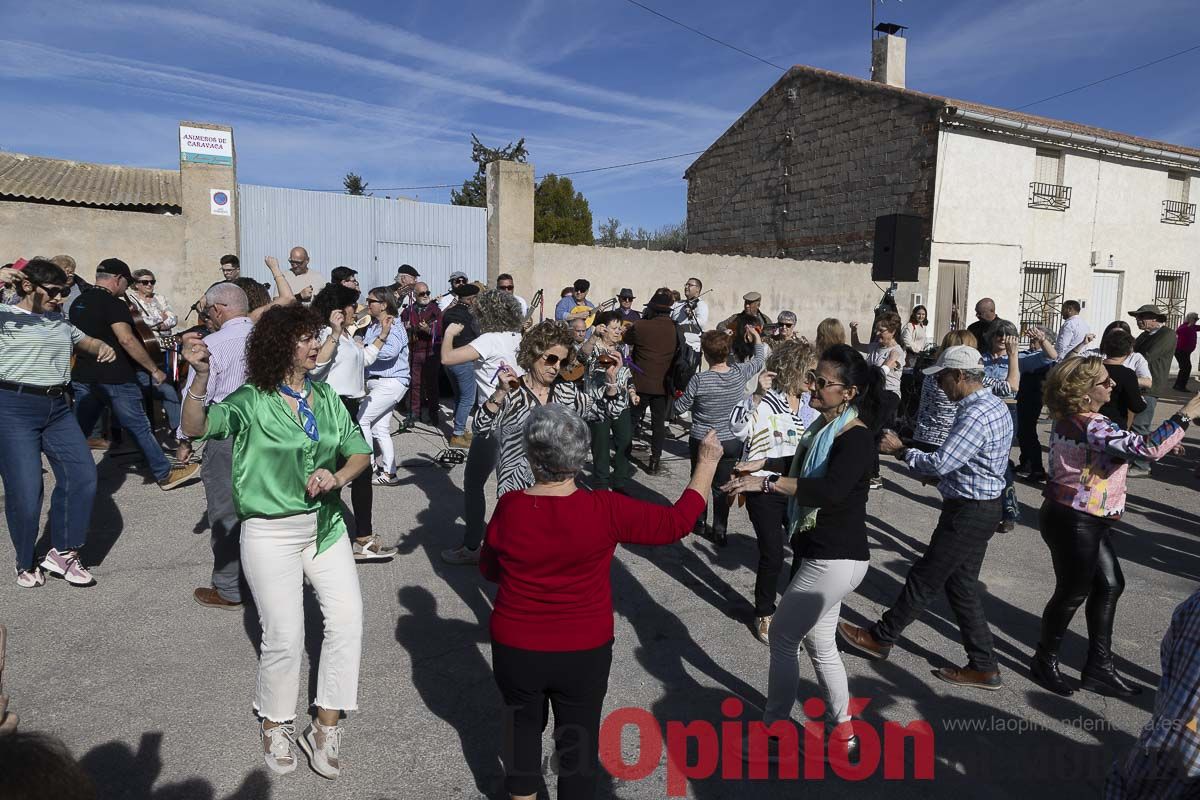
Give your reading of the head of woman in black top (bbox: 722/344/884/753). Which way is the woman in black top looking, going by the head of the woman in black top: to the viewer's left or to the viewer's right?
to the viewer's left

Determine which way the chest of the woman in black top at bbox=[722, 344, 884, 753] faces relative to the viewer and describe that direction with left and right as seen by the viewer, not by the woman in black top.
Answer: facing to the left of the viewer

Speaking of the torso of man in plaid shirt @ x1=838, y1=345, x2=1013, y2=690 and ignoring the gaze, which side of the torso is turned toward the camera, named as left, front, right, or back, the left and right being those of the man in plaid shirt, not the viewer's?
left

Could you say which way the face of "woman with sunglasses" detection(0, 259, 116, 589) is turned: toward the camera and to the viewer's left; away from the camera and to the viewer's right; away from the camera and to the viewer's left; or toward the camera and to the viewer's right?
toward the camera and to the viewer's right

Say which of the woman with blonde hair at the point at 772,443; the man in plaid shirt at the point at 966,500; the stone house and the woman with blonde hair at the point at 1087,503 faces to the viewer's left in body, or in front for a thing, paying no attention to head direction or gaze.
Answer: the man in plaid shirt
